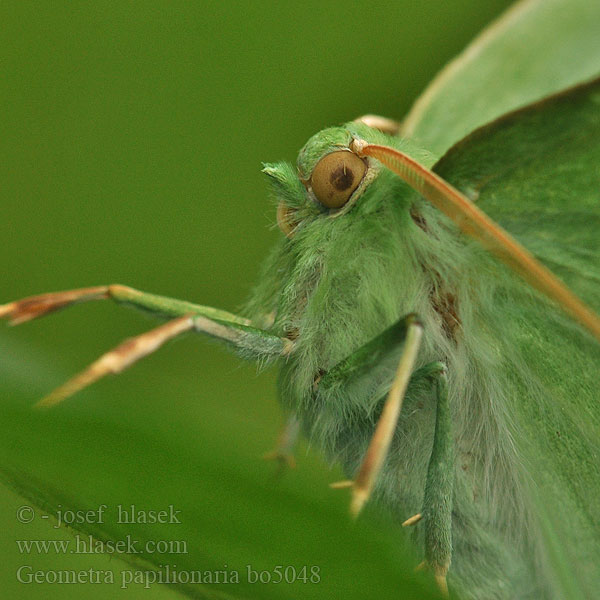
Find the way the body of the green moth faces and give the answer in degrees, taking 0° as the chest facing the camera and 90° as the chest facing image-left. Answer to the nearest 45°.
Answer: approximately 90°
